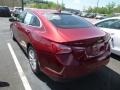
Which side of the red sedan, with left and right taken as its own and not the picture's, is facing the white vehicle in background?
right

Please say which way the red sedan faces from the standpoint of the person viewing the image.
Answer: facing away from the viewer and to the left of the viewer
